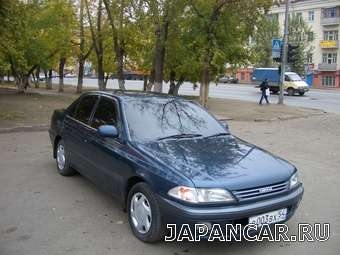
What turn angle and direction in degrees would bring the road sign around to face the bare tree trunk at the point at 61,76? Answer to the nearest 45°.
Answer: approximately 135° to its right

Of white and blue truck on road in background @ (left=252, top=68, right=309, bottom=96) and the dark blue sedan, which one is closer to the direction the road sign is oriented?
the dark blue sedan

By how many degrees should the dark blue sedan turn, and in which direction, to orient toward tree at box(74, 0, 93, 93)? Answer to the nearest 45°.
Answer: approximately 135° to its left

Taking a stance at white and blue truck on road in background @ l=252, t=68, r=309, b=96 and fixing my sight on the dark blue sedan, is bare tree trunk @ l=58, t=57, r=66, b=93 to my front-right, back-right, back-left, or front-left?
front-right

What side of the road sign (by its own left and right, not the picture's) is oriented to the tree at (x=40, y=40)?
right

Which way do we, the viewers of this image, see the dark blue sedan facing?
facing the viewer and to the right of the viewer

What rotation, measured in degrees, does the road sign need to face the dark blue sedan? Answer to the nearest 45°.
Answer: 0° — it already faces it

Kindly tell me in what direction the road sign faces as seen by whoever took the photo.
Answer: facing the viewer

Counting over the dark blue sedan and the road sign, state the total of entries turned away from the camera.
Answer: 0

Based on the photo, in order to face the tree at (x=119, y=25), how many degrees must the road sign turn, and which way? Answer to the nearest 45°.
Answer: approximately 90° to its right

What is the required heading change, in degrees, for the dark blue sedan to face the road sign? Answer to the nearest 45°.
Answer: approximately 135° to its left
